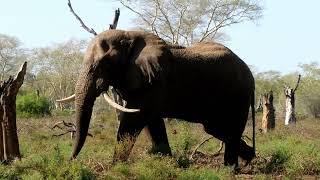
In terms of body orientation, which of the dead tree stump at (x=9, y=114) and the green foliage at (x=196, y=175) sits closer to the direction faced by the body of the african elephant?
the dead tree stump

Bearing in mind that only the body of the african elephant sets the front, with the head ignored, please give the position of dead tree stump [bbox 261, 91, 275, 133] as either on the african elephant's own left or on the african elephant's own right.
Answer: on the african elephant's own right

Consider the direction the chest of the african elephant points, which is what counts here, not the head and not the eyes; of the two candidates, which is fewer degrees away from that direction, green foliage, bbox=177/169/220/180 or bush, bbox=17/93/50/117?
the bush

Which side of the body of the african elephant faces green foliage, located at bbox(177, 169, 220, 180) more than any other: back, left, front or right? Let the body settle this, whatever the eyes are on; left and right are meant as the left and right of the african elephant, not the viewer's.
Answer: left

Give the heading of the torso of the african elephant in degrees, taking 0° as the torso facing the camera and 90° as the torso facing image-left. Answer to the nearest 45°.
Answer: approximately 90°

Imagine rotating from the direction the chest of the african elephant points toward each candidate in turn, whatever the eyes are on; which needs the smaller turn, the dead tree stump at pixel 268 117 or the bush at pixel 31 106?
the bush
